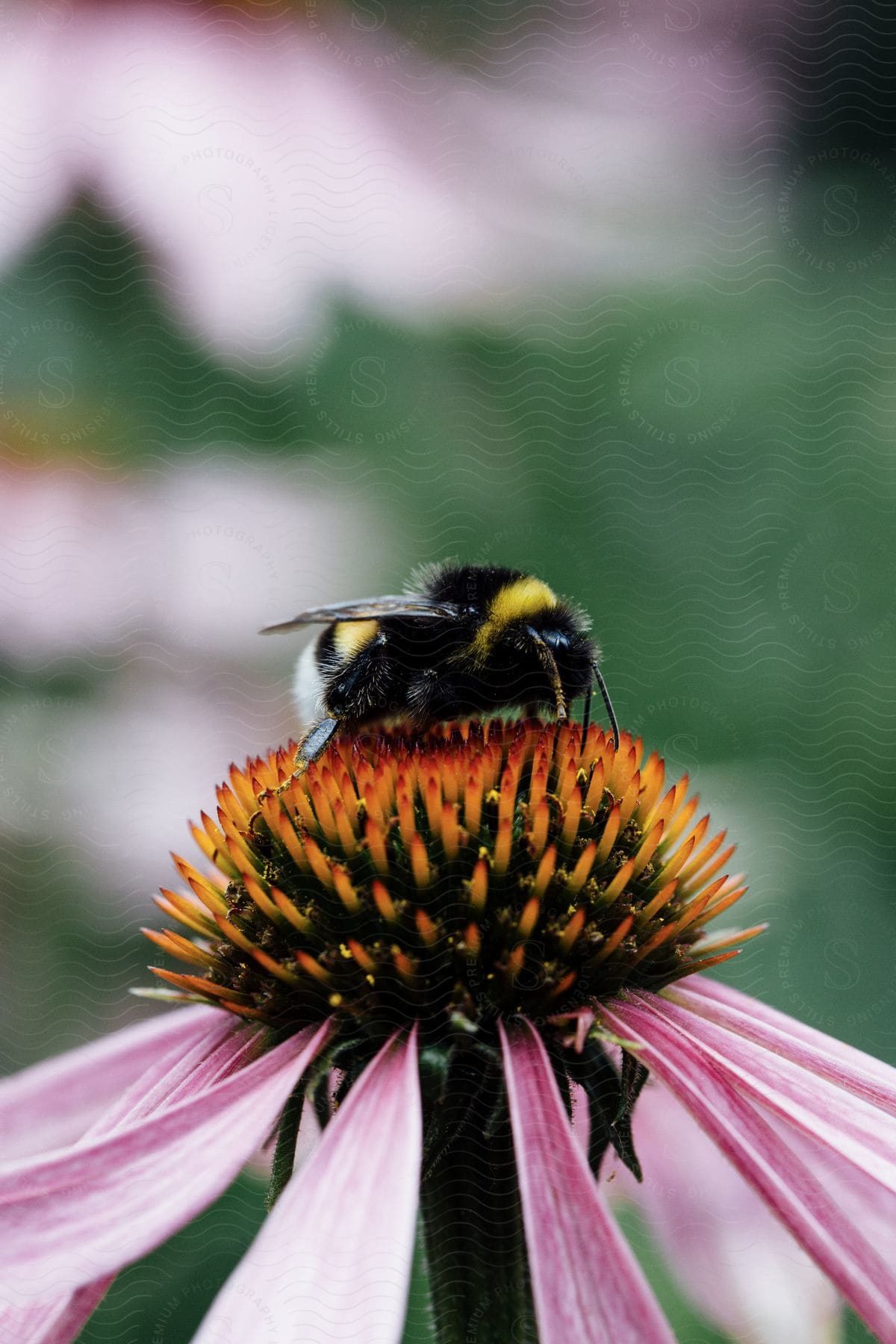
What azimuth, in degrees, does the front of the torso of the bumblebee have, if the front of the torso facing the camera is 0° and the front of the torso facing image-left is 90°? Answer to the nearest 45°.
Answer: approximately 270°
